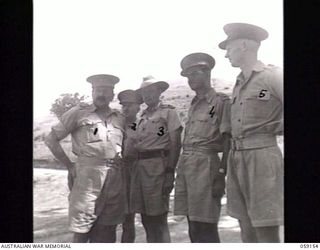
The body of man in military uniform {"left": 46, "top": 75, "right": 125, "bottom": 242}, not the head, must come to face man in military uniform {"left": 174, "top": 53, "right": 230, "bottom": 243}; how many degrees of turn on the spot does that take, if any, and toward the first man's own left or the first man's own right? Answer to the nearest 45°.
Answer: approximately 45° to the first man's own left

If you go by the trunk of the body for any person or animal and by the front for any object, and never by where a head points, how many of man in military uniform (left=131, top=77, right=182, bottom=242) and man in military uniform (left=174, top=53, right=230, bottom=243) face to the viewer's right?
0

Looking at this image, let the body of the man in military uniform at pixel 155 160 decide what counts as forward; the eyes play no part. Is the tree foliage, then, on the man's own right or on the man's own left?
on the man's own right

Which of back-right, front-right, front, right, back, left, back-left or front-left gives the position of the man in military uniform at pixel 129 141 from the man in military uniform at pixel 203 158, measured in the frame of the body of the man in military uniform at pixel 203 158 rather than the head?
front-right

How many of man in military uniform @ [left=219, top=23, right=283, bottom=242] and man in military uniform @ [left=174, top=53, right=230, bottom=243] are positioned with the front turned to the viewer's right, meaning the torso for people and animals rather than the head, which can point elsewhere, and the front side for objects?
0

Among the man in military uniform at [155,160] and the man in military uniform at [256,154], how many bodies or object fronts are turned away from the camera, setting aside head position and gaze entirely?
0

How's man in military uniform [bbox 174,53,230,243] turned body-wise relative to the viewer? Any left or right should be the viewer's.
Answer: facing the viewer and to the left of the viewer

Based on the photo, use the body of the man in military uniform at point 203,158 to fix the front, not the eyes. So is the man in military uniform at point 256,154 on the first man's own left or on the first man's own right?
on the first man's own left

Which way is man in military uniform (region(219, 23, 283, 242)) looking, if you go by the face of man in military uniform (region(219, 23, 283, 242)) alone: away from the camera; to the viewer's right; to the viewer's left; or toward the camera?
to the viewer's left

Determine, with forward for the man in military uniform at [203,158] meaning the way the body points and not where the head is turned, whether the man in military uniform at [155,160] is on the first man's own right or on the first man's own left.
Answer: on the first man's own right

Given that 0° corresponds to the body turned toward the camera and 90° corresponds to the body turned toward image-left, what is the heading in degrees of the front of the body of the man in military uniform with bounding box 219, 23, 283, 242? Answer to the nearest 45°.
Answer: approximately 45°

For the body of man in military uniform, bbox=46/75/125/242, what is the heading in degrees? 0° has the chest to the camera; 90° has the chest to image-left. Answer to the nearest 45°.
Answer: approximately 315°

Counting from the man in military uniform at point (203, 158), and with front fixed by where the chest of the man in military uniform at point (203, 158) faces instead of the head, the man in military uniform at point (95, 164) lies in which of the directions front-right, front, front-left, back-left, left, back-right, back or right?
front-right
